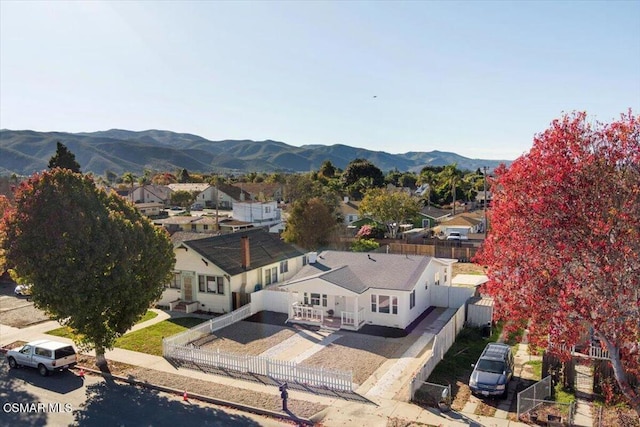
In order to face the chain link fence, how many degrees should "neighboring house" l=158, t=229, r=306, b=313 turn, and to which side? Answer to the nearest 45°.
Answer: approximately 90° to its left

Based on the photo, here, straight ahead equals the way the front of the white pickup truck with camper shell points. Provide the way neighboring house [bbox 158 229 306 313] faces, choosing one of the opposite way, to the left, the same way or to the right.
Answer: to the left

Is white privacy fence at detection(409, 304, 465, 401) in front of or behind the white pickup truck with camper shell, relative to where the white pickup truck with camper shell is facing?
behind

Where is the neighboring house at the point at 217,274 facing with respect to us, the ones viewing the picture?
facing the viewer and to the left of the viewer

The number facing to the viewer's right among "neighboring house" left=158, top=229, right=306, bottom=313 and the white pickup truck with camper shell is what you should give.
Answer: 0

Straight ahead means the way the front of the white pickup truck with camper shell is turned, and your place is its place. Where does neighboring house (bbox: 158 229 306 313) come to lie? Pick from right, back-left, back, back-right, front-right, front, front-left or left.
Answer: right

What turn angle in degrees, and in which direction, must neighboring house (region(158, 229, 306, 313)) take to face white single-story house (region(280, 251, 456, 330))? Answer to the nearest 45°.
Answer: approximately 90° to its left

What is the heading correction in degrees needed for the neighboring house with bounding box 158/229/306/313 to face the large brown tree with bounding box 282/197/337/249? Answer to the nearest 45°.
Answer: approximately 180°

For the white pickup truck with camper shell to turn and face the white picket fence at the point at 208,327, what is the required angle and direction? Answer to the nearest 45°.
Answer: approximately 135° to its right

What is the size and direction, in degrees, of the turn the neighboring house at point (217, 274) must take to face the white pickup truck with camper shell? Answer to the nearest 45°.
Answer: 0° — it already faces it

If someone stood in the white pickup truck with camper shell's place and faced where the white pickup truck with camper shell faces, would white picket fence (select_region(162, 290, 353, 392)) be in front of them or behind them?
behind

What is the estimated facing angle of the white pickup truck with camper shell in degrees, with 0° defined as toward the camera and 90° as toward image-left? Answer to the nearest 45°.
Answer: approximately 135°
